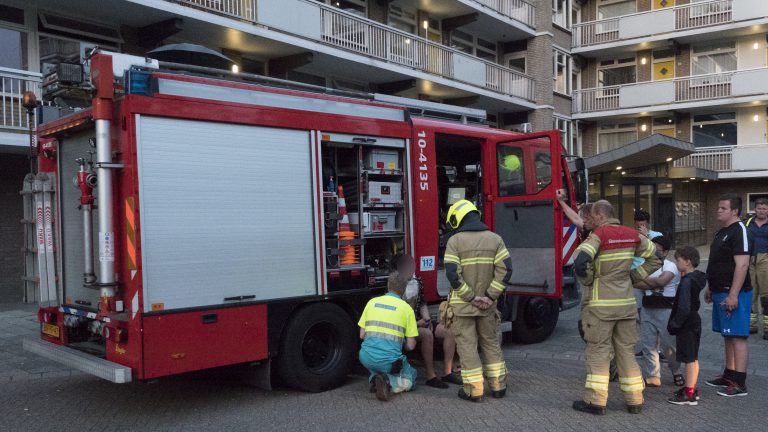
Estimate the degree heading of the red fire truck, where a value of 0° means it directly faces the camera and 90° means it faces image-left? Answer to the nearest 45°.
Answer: approximately 225°

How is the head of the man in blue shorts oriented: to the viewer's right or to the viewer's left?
to the viewer's left

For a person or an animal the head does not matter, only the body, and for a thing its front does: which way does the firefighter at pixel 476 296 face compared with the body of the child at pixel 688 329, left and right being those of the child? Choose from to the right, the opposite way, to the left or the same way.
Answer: to the right

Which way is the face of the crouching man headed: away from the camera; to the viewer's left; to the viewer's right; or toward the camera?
away from the camera

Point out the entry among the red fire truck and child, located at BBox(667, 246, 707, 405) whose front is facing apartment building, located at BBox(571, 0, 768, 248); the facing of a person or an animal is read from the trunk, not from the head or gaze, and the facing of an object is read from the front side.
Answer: the red fire truck

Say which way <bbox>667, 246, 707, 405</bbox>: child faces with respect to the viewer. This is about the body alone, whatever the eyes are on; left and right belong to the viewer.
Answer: facing to the left of the viewer

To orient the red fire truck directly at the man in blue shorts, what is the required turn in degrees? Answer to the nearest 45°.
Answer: approximately 45° to its right

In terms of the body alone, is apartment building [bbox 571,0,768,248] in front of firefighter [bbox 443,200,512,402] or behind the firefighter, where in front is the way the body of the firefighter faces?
in front

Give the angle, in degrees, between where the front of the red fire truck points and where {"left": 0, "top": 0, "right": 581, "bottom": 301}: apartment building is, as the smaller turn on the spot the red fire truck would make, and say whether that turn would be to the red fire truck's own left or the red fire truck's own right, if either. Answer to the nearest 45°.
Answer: approximately 45° to the red fire truck's own left

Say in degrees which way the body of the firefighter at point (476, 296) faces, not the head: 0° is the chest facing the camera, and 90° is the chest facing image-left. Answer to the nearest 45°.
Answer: approximately 180°

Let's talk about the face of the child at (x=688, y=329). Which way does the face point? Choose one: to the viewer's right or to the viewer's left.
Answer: to the viewer's left

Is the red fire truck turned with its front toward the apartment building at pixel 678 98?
yes

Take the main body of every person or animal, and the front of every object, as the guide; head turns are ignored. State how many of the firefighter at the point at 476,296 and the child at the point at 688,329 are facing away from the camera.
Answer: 1
